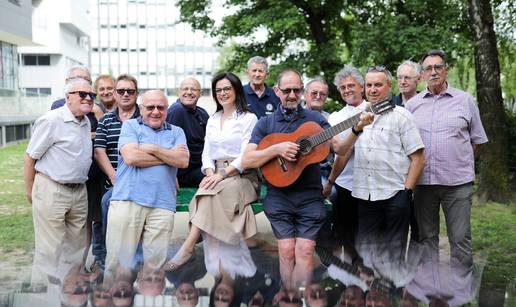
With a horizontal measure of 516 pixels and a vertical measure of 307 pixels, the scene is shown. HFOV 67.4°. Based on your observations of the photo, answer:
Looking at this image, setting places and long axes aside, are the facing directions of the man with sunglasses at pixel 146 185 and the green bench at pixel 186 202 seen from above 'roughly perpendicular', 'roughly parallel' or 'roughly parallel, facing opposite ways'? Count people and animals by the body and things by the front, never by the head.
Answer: roughly parallel

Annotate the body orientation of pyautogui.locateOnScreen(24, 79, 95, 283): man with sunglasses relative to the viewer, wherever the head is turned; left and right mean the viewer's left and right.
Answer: facing the viewer and to the right of the viewer

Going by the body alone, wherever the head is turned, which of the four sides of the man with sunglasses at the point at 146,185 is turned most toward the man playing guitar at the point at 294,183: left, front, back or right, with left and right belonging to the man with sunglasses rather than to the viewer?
left

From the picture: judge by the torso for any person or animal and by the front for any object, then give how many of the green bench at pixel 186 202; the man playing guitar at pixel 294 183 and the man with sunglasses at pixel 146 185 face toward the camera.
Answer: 3

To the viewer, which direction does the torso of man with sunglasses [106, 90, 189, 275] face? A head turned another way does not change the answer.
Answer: toward the camera

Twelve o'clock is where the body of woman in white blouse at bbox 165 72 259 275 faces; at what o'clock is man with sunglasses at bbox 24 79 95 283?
The man with sunglasses is roughly at 2 o'clock from the woman in white blouse.

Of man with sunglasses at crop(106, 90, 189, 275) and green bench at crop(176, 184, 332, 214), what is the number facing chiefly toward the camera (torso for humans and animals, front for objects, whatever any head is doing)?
2

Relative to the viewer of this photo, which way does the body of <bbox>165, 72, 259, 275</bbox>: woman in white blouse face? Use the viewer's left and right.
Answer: facing the viewer and to the left of the viewer

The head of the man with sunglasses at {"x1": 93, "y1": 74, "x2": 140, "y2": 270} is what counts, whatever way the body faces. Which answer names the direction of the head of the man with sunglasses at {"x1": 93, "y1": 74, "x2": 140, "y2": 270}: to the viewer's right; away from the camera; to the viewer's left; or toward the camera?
toward the camera

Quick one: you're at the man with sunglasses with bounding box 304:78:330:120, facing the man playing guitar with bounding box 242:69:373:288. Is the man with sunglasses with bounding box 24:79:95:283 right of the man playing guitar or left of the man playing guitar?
right

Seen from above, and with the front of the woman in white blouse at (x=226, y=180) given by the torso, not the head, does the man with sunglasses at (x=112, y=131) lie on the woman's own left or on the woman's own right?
on the woman's own right

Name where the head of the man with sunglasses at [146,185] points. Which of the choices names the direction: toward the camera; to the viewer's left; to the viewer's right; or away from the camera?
toward the camera

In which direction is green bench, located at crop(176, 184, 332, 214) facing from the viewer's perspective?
toward the camera

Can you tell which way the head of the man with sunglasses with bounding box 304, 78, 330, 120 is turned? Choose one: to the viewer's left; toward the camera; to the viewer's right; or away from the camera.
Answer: toward the camera

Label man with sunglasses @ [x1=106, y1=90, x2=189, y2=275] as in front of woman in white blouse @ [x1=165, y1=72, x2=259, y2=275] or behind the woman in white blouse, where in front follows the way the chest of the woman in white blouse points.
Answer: in front
